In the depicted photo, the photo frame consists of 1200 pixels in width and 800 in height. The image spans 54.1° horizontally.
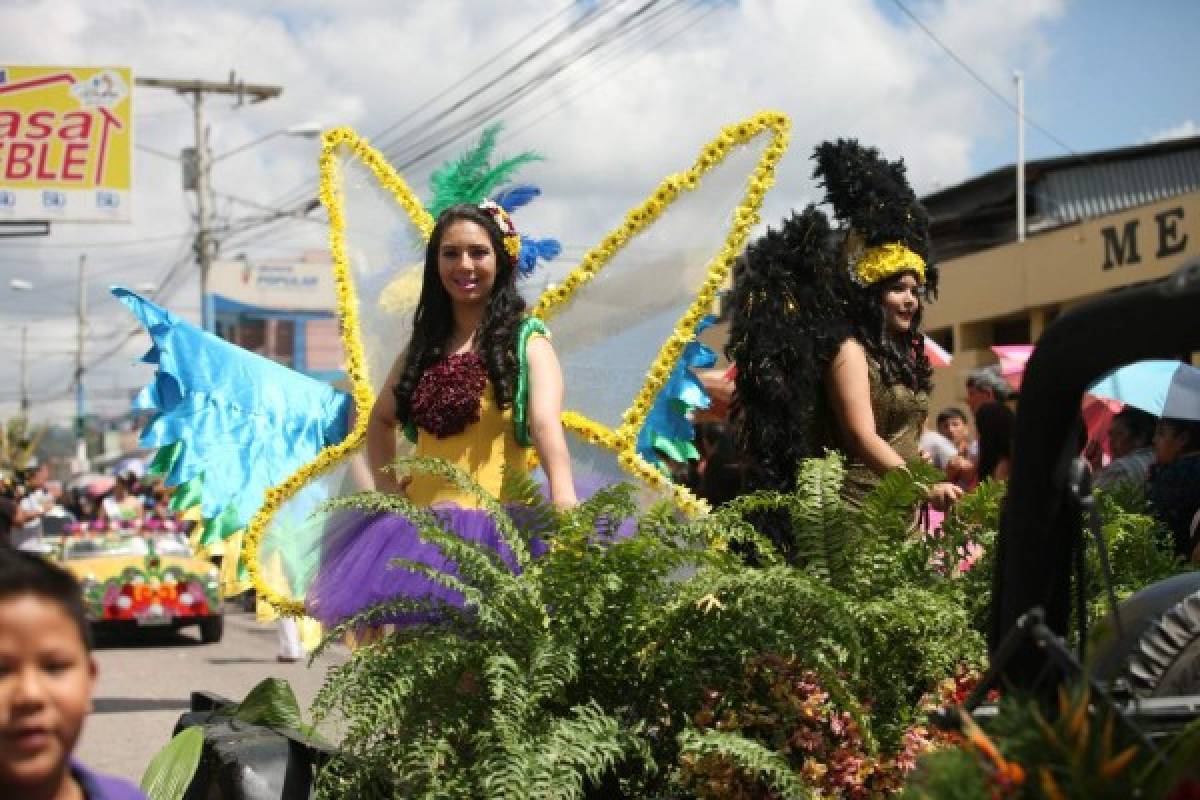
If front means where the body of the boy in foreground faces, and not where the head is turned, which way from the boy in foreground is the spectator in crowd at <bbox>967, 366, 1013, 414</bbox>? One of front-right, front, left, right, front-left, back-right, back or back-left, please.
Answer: back-left

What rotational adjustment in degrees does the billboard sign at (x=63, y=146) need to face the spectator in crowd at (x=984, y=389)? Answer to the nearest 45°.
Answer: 0° — it already faces them

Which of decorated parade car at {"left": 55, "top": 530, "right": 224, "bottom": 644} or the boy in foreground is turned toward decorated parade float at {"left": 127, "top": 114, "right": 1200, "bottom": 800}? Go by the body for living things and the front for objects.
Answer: the decorated parade car

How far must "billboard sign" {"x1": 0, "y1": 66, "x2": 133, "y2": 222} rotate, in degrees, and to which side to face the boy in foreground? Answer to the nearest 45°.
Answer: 0° — it already faces them

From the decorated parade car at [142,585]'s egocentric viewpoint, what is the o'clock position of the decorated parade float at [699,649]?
The decorated parade float is roughly at 12 o'clock from the decorated parade car.

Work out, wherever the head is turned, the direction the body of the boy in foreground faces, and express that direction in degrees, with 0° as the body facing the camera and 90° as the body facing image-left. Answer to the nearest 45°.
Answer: approximately 0°
